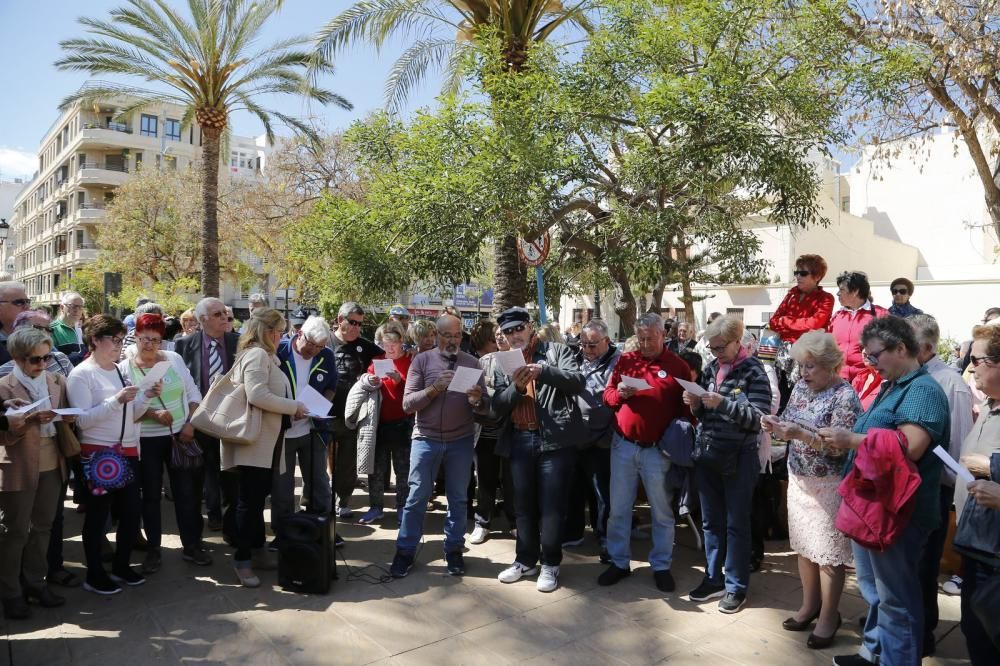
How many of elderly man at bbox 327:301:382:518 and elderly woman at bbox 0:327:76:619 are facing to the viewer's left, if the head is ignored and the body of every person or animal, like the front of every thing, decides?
0

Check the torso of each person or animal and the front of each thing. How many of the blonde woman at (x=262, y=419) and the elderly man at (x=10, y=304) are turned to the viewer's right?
2

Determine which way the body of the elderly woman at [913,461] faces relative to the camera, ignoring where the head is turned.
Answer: to the viewer's left

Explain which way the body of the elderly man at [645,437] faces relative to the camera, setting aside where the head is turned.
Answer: toward the camera

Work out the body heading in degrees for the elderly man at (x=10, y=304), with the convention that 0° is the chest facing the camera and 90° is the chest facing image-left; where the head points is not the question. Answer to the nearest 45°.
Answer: approximately 270°

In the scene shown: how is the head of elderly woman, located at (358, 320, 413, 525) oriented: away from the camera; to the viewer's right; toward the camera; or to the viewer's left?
toward the camera

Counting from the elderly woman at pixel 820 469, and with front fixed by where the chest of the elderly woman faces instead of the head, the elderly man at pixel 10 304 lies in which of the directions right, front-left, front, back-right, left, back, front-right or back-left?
front-right

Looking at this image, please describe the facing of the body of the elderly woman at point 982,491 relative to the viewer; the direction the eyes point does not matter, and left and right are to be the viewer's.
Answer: facing to the left of the viewer

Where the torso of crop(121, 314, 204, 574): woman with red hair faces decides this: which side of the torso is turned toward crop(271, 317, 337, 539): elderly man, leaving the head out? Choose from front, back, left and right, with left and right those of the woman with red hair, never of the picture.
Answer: left

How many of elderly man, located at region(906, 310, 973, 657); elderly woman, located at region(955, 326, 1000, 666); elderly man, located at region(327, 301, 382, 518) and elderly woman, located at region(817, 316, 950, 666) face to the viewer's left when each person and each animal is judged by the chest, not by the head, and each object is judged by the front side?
3

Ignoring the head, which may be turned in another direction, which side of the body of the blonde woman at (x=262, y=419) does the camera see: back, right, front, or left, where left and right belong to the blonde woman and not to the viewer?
right

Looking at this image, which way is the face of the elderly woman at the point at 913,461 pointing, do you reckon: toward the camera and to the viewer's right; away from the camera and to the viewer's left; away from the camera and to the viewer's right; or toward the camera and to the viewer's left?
toward the camera and to the viewer's left

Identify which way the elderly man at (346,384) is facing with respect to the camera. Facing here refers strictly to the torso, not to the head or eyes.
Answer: toward the camera

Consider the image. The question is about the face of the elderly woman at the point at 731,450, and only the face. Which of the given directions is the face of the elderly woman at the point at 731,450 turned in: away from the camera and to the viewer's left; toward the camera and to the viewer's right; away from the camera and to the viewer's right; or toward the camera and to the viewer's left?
toward the camera and to the viewer's left

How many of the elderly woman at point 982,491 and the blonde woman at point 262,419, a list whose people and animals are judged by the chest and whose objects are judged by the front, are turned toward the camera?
0
